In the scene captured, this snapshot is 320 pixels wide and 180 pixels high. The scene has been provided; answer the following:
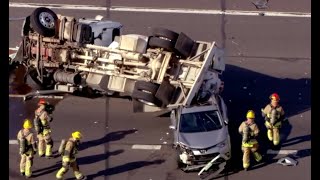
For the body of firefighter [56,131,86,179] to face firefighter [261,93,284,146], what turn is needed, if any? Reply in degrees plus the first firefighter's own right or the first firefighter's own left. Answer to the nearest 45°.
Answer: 0° — they already face them

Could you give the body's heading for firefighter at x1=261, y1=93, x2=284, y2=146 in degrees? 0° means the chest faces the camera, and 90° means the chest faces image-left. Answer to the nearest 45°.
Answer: approximately 0°

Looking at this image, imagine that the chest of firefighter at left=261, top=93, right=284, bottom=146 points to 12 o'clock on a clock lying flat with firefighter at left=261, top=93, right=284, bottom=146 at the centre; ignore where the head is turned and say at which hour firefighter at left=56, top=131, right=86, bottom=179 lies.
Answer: firefighter at left=56, top=131, right=86, bottom=179 is roughly at 2 o'clock from firefighter at left=261, top=93, right=284, bottom=146.
